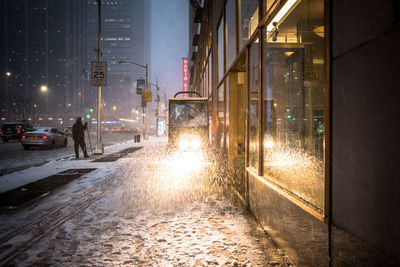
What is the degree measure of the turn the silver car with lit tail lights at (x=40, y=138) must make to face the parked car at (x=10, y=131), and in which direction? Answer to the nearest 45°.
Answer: approximately 45° to its left

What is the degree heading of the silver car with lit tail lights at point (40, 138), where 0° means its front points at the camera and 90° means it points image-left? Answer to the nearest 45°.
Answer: approximately 225°

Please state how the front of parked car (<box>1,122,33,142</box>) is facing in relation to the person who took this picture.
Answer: facing away from the viewer and to the right of the viewer

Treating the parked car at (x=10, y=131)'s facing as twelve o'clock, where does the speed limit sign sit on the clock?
The speed limit sign is roughly at 4 o'clock from the parked car.
